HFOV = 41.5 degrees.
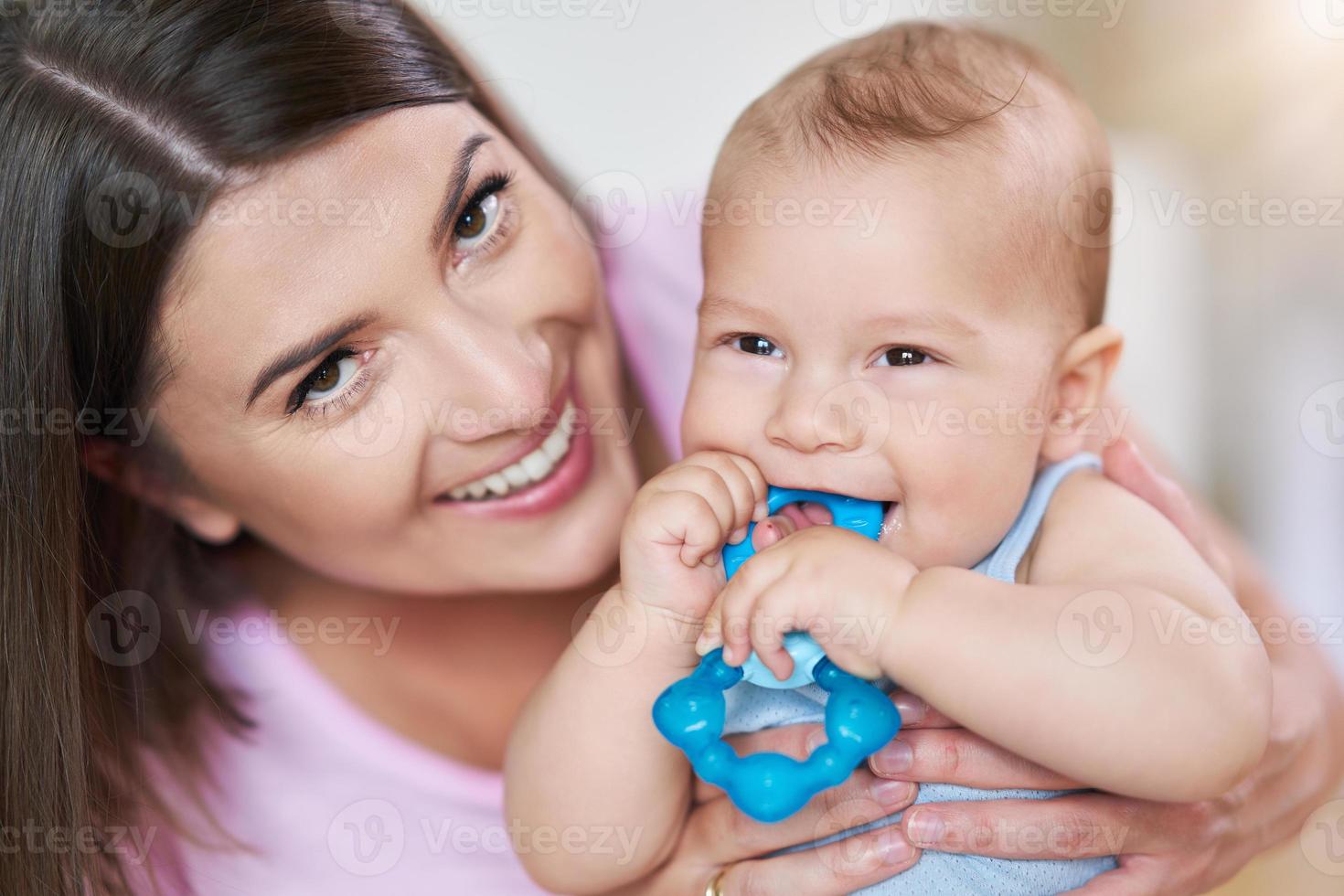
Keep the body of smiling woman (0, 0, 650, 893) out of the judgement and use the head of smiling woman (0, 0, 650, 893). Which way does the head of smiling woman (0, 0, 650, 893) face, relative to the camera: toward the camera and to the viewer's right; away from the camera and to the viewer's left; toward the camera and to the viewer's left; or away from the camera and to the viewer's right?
toward the camera and to the viewer's right

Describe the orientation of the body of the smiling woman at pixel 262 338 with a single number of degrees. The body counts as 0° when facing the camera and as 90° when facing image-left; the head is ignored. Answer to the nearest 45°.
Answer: approximately 315°
